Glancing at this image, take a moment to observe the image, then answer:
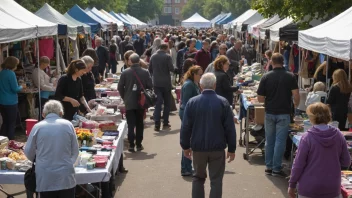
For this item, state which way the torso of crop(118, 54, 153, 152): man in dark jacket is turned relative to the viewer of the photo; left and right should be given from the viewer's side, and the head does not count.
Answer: facing away from the viewer

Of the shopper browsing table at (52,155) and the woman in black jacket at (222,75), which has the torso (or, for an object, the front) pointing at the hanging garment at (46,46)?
the shopper browsing table

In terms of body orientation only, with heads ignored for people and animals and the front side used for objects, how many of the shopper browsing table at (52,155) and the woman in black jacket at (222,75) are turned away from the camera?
1

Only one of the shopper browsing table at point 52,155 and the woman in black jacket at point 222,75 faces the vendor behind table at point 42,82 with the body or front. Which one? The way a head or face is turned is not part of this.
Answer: the shopper browsing table

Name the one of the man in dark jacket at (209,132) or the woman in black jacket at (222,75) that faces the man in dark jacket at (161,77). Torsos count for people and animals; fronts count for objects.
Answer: the man in dark jacket at (209,132)

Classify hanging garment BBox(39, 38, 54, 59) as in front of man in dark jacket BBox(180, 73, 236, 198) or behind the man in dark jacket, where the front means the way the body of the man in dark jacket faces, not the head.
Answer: in front

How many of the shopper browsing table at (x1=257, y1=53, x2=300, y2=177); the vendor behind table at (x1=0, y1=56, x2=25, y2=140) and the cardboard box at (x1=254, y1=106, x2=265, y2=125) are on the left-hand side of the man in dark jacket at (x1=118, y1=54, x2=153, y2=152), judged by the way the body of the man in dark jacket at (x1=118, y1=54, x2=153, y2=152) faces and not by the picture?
1

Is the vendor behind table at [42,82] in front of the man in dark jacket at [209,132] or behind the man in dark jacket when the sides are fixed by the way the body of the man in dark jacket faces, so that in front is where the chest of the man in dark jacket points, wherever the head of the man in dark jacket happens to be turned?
in front

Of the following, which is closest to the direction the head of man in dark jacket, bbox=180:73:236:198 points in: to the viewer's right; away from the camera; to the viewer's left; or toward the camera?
away from the camera

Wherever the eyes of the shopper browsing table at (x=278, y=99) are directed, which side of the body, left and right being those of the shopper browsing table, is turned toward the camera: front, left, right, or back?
back

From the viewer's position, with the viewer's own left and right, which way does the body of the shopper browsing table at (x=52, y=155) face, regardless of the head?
facing away from the viewer
